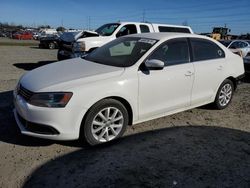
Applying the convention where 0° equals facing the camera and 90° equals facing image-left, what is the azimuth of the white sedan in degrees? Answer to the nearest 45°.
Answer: approximately 45°

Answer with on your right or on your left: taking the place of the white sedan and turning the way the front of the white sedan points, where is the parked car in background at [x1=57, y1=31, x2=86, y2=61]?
on your right

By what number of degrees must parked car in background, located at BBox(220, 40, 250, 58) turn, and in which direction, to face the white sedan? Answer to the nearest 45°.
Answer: approximately 45° to its left

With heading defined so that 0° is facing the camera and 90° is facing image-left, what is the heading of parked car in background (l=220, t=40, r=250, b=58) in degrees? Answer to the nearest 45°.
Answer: approximately 45°

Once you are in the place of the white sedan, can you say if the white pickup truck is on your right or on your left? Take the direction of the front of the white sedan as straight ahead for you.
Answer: on your right

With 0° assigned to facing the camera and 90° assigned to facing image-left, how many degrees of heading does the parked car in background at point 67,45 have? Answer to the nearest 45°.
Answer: approximately 45°

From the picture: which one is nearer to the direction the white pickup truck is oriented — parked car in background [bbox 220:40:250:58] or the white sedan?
the white sedan

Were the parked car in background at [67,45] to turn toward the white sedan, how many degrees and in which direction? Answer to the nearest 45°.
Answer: approximately 45° to its left
